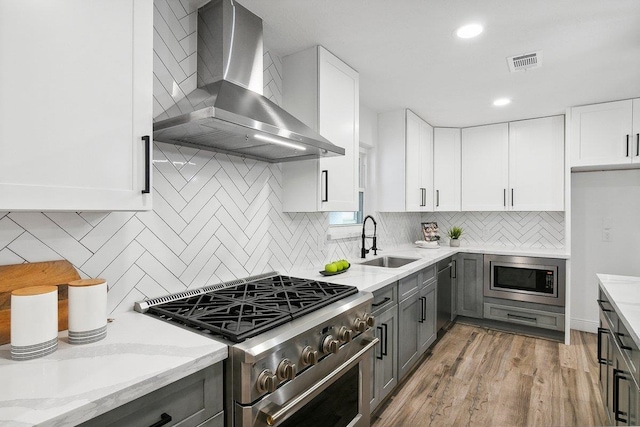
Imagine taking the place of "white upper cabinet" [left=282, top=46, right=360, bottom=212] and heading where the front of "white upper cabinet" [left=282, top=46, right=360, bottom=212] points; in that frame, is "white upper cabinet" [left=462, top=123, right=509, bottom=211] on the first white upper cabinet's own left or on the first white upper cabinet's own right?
on the first white upper cabinet's own left

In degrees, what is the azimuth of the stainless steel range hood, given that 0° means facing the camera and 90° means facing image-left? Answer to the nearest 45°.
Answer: approximately 315°

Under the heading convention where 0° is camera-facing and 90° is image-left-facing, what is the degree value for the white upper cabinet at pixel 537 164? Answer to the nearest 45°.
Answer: approximately 0°

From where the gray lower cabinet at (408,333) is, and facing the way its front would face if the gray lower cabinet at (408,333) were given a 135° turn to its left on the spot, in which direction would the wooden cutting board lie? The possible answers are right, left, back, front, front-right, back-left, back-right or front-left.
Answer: back-left

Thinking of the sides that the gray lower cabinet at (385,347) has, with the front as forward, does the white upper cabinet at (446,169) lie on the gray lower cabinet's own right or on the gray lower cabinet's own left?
on the gray lower cabinet's own left

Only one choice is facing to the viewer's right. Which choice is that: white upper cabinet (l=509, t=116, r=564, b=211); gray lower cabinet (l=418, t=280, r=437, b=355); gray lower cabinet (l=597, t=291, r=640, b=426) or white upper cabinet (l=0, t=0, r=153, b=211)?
gray lower cabinet (l=418, t=280, r=437, b=355)

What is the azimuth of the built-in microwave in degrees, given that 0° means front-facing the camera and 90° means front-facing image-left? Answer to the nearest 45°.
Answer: approximately 0°

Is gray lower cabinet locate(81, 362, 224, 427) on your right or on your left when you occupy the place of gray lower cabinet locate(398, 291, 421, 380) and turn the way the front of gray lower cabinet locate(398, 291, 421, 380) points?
on your right

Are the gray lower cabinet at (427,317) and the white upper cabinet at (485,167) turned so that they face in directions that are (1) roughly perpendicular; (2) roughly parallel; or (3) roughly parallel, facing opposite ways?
roughly perpendicular

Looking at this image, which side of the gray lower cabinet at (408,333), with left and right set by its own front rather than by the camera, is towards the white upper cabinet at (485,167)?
left
